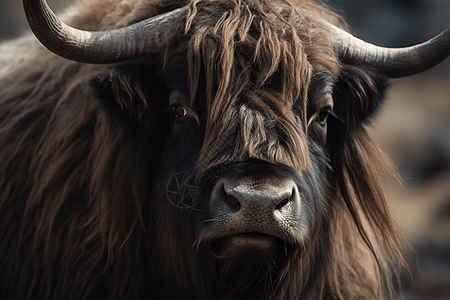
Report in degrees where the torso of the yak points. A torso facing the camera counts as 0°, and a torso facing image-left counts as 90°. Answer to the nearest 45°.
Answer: approximately 315°
